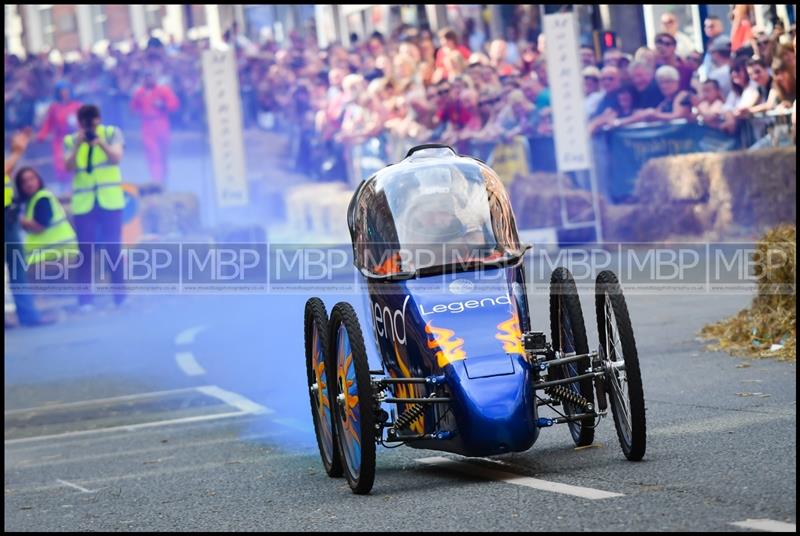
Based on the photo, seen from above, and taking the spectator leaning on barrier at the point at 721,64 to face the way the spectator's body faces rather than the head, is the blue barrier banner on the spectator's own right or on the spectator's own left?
on the spectator's own right

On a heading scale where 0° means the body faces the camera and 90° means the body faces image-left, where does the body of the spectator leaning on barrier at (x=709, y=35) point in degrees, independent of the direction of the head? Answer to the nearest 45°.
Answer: approximately 45°

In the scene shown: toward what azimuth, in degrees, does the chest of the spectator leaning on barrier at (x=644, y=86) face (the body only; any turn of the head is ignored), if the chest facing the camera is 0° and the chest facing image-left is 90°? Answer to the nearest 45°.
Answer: approximately 45°

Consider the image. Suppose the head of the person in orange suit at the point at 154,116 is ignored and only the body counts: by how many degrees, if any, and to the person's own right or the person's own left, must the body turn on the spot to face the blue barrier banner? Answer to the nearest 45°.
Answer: approximately 45° to the person's own left
